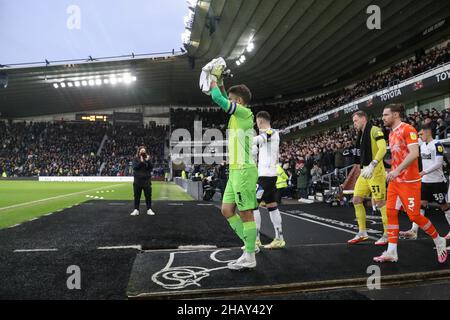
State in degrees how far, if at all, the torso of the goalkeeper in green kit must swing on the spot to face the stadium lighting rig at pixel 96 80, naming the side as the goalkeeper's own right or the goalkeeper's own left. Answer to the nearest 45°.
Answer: approximately 45° to the goalkeeper's own right

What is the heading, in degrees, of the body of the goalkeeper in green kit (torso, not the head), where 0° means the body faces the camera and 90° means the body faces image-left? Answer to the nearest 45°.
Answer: approximately 90°

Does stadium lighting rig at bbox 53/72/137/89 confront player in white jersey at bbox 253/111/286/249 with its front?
yes

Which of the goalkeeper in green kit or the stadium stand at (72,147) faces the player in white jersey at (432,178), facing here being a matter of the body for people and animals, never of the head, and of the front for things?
the stadium stand

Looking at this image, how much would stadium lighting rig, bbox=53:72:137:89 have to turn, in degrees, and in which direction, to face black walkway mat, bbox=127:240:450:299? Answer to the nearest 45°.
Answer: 0° — it already faces it

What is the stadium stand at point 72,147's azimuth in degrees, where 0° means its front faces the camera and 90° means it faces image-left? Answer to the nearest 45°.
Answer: approximately 0°

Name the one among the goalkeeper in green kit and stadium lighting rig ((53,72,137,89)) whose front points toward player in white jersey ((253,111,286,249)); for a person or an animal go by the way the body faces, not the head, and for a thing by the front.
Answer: the stadium lighting rig

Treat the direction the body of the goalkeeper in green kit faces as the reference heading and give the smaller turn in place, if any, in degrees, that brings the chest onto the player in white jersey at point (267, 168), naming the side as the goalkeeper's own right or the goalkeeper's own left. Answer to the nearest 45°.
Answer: approximately 90° to the goalkeeper's own right

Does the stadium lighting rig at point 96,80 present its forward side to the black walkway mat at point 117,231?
yes
